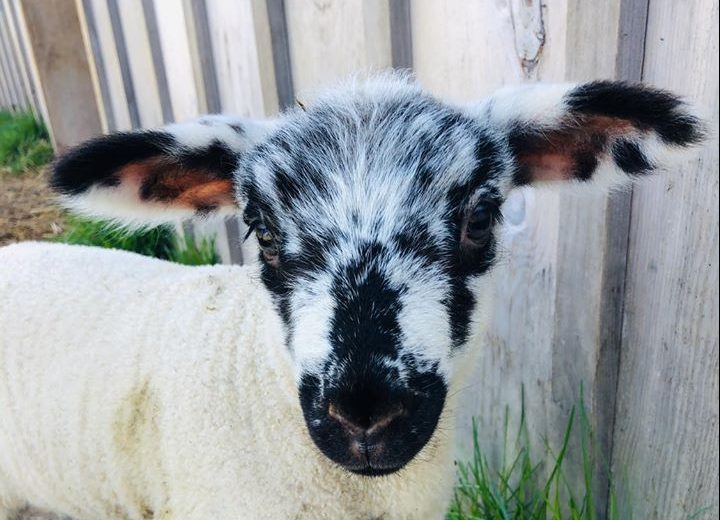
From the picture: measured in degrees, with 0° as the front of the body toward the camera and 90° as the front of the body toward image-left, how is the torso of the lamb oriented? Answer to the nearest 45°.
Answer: approximately 315°
